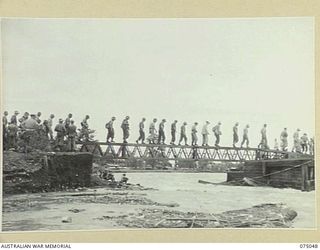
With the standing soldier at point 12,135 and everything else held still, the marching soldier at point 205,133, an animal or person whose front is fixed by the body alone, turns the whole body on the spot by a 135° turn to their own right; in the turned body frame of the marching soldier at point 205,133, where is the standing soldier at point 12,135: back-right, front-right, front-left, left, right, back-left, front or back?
front-right

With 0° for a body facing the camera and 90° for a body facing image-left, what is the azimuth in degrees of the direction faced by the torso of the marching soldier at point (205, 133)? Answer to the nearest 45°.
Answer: approximately 270°

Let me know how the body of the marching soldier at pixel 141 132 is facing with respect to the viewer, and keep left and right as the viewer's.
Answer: facing to the right of the viewer

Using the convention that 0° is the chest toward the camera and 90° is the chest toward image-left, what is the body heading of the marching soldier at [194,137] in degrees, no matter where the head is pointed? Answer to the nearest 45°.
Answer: approximately 270°

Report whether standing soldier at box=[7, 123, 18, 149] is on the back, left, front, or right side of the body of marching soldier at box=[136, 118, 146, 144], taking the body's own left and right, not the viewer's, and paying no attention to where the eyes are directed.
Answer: back

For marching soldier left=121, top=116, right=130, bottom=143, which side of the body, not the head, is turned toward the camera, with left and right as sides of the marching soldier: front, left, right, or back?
right

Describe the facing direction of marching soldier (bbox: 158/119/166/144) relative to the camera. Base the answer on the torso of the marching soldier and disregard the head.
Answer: to the viewer's right

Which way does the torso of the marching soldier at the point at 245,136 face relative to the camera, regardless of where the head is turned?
to the viewer's right

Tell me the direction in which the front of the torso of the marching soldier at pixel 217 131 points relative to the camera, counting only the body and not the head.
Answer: to the viewer's right
